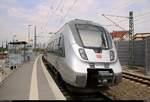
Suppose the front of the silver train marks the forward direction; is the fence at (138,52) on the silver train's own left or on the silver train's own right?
on the silver train's own left

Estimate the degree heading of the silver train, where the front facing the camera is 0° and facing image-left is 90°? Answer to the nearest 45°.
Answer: approximately 315°
